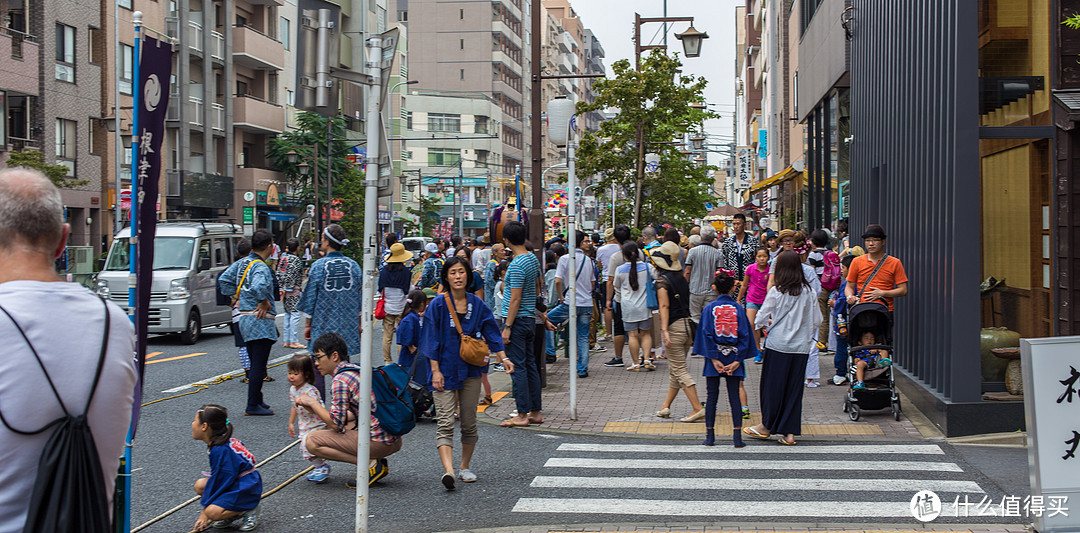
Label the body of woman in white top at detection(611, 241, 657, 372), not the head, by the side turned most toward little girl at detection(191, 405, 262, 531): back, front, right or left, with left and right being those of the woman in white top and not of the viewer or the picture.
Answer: back

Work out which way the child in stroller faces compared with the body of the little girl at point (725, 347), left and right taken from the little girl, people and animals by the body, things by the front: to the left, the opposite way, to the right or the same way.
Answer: the opposite way

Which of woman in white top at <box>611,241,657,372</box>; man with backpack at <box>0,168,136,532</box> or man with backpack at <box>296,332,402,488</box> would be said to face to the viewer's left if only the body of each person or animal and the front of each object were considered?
man with backpack at <box>296,332,402,488</box>

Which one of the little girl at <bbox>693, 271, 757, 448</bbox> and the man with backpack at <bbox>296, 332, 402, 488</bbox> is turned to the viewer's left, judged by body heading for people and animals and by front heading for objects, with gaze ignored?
the man with backpack

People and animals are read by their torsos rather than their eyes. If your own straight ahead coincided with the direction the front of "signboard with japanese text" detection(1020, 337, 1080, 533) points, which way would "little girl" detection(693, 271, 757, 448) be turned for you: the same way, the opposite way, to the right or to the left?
the opposite way

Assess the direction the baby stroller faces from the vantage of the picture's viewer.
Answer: facing the viewer

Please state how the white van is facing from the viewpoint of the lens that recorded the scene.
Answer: facing the viewer and to the left of the viewer

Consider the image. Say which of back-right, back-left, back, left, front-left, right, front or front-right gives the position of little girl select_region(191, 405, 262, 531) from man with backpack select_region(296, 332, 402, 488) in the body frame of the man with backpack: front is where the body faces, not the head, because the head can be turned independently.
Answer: front-left

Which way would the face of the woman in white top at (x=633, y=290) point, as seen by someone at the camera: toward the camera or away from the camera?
away from the camera

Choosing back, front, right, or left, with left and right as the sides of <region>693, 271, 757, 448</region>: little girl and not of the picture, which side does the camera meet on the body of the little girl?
back

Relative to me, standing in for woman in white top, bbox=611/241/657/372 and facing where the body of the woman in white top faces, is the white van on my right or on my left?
on my left

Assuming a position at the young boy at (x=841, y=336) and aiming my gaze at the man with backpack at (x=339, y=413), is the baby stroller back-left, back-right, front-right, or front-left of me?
front-left

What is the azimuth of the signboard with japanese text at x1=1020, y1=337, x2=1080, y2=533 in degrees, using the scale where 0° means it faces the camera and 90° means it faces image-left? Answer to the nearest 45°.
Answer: approximately 0°

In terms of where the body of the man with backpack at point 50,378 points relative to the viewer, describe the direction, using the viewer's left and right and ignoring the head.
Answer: facing away from the viewer

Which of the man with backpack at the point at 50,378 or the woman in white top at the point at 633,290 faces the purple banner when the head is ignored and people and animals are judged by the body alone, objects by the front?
the man with backpack

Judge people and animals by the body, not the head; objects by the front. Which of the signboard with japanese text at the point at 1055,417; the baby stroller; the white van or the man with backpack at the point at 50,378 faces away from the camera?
the man with backpack

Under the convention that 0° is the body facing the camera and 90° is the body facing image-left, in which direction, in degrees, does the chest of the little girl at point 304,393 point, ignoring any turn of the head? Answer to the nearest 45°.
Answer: approximately 45°

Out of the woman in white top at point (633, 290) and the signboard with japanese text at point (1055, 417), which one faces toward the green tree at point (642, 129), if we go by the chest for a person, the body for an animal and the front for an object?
the woman in white top

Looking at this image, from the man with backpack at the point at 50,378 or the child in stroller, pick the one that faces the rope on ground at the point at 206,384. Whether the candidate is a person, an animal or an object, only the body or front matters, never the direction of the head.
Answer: the man with backpack

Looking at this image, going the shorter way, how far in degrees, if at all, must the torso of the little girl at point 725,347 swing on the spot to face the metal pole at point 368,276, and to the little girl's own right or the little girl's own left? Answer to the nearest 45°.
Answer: approximately 135° to the little girl's own left
